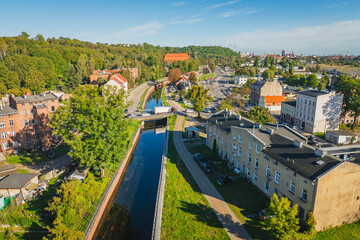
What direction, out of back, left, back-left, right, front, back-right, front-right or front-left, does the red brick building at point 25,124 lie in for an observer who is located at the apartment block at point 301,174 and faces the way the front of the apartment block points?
front-right

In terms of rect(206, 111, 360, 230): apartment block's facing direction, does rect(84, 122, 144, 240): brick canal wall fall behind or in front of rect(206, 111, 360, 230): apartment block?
in front

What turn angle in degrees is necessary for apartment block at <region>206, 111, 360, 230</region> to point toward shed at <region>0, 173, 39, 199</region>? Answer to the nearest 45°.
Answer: approximately 45° to its right

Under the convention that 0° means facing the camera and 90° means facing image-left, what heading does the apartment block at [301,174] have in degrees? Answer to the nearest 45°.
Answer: approximately 45°

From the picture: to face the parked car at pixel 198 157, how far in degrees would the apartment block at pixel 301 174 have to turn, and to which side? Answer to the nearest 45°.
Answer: approximately 90° to its right

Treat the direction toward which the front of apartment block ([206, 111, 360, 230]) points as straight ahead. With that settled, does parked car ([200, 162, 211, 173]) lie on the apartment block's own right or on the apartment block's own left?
on the apartment block's own right
